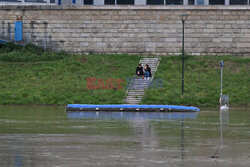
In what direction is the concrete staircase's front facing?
toward the camera

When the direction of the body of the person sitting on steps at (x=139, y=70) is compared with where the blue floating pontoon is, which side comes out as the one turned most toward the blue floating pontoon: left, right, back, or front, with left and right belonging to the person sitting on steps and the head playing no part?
front

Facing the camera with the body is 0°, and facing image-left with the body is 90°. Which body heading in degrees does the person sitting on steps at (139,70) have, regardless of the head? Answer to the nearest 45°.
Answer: approximately 0°
